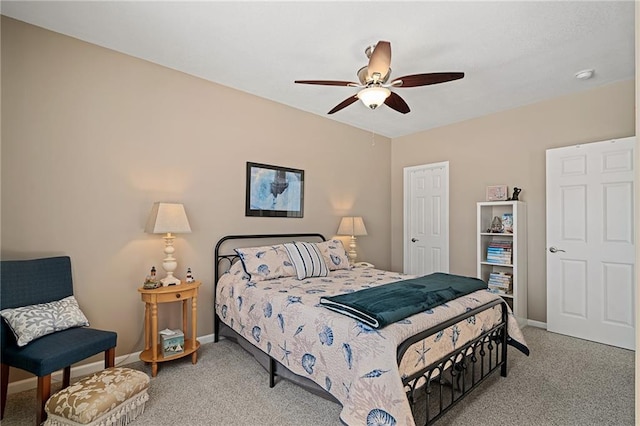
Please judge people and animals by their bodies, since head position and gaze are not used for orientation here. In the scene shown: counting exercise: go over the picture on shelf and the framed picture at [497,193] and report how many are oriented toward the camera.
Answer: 2

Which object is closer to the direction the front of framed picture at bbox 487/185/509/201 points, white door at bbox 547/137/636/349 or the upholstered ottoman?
the upholstered ottoman

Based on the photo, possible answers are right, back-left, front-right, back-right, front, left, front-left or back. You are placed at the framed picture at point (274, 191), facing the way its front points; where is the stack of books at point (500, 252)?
front-left

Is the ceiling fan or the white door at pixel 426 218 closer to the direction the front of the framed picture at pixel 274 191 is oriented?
the ceiling fan

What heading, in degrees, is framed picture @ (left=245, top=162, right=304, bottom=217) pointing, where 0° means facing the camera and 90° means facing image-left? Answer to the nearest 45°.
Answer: approximately 315°

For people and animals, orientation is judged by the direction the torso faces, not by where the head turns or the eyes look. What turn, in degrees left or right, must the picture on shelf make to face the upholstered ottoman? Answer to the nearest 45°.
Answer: approximately 45° to its right

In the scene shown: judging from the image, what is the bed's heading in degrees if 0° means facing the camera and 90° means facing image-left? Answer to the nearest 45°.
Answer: approximately 315°
